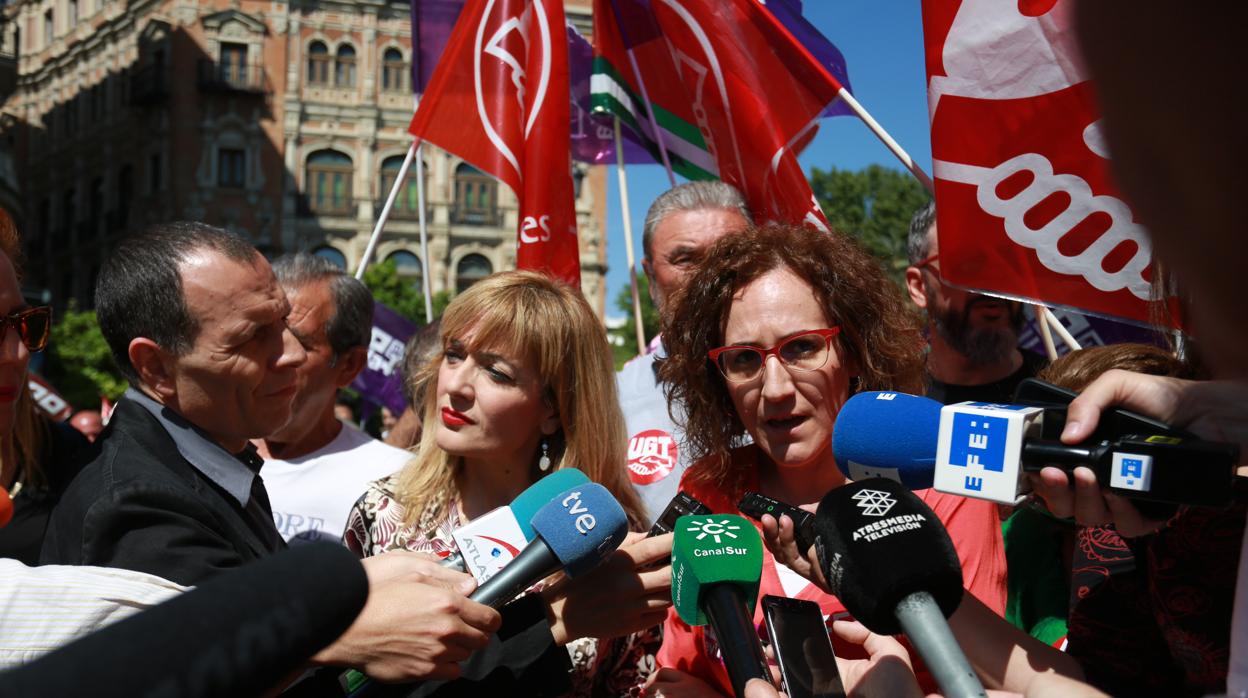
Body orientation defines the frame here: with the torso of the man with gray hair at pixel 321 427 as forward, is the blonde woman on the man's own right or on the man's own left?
on the man's own left

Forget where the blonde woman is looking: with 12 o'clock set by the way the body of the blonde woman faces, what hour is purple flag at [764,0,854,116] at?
The purple flag is roughly at 6 o'clock from the blonde woman.

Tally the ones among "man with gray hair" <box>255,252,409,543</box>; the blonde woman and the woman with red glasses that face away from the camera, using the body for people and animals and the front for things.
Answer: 0

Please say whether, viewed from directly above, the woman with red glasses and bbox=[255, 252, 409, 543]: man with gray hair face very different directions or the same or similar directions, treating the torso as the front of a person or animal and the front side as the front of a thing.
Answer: same or similar directions

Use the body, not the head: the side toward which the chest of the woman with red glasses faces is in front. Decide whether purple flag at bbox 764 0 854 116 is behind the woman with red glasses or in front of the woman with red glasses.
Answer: behind

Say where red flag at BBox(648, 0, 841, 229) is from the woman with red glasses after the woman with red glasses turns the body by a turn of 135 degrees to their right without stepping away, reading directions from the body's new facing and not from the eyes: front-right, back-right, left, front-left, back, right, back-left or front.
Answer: front-right

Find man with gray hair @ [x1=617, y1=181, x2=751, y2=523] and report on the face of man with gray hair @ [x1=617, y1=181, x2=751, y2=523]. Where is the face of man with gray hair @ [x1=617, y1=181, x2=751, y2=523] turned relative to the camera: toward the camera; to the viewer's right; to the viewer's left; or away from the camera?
toward the camera

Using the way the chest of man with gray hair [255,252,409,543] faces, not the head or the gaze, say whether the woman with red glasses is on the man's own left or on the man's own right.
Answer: on the man's own left

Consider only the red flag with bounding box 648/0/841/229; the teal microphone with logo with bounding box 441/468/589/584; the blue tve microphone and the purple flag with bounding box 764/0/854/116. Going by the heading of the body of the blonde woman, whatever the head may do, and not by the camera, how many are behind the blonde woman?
2

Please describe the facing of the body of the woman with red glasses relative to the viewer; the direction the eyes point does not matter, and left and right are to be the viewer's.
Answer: facing the viewer

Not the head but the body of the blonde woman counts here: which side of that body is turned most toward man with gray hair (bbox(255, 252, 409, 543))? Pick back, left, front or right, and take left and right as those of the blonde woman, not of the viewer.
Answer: right

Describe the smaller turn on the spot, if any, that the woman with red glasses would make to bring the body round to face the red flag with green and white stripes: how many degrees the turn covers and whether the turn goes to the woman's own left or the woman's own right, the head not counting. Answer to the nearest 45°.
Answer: approximately 180°

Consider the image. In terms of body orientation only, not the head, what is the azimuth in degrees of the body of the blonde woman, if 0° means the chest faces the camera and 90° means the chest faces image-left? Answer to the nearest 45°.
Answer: approximately 45°

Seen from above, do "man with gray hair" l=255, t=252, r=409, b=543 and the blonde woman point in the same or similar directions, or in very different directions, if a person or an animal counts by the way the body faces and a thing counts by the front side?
same or similar directions

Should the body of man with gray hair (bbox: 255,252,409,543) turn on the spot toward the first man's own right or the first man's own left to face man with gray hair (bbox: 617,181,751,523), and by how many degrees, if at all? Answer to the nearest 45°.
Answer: approximately 135° to the first man's own left

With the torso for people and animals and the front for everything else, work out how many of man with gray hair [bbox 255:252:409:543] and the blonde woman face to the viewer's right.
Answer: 0
